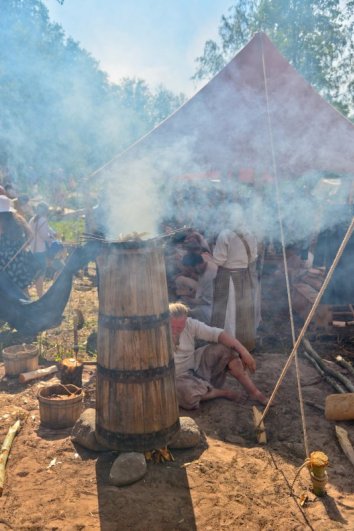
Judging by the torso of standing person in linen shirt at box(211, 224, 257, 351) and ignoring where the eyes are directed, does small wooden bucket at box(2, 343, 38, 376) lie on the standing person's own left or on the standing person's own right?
on the standing person's own left

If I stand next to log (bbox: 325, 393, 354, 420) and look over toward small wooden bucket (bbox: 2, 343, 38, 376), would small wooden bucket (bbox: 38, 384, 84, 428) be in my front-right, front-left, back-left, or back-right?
front-left

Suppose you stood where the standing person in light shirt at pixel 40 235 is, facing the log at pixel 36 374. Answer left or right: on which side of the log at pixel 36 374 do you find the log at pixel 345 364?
left

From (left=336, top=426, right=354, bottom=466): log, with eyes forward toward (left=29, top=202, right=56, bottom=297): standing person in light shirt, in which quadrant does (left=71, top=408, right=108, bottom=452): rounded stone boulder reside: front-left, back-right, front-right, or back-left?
front-left
